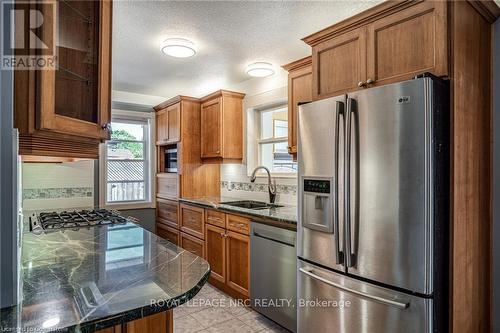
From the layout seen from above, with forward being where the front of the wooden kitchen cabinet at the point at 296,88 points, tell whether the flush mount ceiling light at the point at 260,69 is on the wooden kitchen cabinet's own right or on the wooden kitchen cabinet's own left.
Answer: on the wooden kitchen cabinet's own right

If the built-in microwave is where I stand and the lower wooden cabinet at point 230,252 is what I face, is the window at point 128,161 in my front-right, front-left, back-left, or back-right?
back-right

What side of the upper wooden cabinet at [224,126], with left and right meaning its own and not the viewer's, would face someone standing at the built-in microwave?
right

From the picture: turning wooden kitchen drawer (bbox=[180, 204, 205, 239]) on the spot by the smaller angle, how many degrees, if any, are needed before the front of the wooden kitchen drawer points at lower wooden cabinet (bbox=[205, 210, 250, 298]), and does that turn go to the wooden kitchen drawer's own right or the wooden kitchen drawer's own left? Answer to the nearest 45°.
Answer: approximately 90° to the wooden kitchen drawer's own left

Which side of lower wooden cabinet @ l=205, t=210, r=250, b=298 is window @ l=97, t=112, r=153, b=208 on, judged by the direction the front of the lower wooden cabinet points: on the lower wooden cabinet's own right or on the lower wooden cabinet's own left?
on the lower wooden cabinet's own right

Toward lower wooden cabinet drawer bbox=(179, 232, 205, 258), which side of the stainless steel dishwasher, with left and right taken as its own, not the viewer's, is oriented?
right

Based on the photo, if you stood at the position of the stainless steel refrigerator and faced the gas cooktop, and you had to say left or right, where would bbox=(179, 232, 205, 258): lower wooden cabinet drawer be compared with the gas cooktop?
right

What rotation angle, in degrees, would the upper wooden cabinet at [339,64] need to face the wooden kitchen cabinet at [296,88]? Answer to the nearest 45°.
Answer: approximately 90° to its right

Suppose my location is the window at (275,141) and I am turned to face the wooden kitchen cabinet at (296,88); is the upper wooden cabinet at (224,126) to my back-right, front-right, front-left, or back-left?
back-right

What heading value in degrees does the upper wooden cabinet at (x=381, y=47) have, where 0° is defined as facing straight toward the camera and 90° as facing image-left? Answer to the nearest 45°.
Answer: approximately 45°
